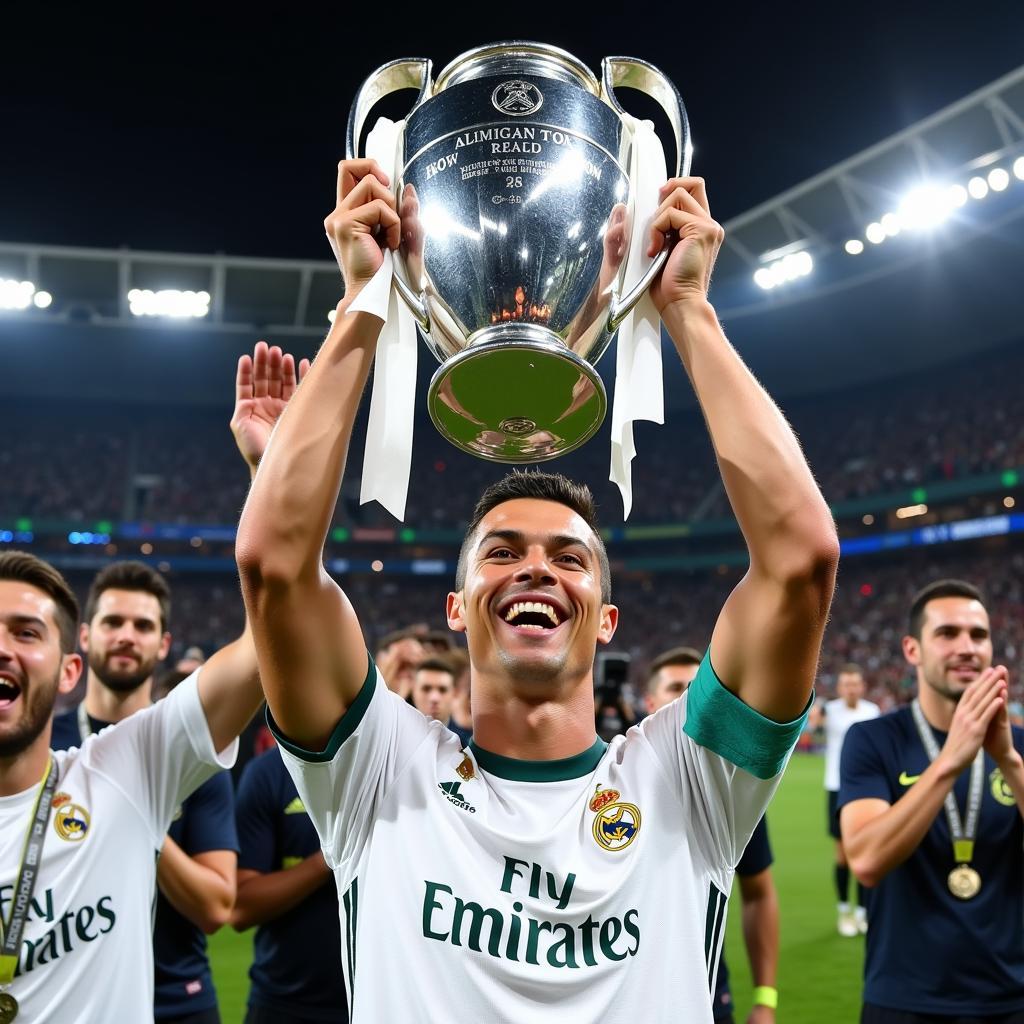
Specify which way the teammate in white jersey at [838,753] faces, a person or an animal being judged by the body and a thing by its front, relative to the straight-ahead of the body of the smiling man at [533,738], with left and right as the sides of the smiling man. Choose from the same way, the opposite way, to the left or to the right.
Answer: the same way

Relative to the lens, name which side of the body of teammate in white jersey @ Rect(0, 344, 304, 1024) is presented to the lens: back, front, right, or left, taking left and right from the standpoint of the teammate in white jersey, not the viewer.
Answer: front

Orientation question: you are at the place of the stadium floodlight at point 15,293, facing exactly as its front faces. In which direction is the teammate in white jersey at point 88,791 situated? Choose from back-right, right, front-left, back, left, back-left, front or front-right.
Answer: front

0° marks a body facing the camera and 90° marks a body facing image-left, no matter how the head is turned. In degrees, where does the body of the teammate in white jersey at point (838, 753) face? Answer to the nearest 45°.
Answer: approximately 0°

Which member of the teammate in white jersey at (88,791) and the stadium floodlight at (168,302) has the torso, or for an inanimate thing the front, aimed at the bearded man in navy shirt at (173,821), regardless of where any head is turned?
the stadium floodlight

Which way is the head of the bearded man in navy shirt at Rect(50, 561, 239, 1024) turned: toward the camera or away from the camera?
toward the camera

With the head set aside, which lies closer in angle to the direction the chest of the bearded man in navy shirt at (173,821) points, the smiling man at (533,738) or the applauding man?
the smiling man

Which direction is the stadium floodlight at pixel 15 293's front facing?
toward the camera

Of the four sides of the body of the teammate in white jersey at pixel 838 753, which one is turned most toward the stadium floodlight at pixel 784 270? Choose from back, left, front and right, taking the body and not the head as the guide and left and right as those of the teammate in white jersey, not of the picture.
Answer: back

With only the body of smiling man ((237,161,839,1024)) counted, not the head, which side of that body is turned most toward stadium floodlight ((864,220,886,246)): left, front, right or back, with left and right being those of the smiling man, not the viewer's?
back

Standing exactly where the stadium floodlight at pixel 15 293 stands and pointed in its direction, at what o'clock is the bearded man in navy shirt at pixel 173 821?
The bearded man in navy shirt is roughly at 12 o'clock from the stadium floodlight.

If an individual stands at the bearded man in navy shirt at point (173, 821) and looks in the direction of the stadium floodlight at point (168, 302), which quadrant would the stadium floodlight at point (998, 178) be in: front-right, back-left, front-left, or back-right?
front-right

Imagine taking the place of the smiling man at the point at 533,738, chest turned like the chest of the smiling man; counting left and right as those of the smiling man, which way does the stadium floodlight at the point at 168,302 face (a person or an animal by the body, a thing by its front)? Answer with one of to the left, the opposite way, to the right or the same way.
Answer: the same way

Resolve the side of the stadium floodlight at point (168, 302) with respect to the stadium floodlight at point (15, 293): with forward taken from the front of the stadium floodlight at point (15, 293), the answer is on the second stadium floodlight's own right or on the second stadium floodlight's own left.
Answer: on the second stadium floodlight's own left

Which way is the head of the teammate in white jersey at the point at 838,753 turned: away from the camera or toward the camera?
toward the camera
